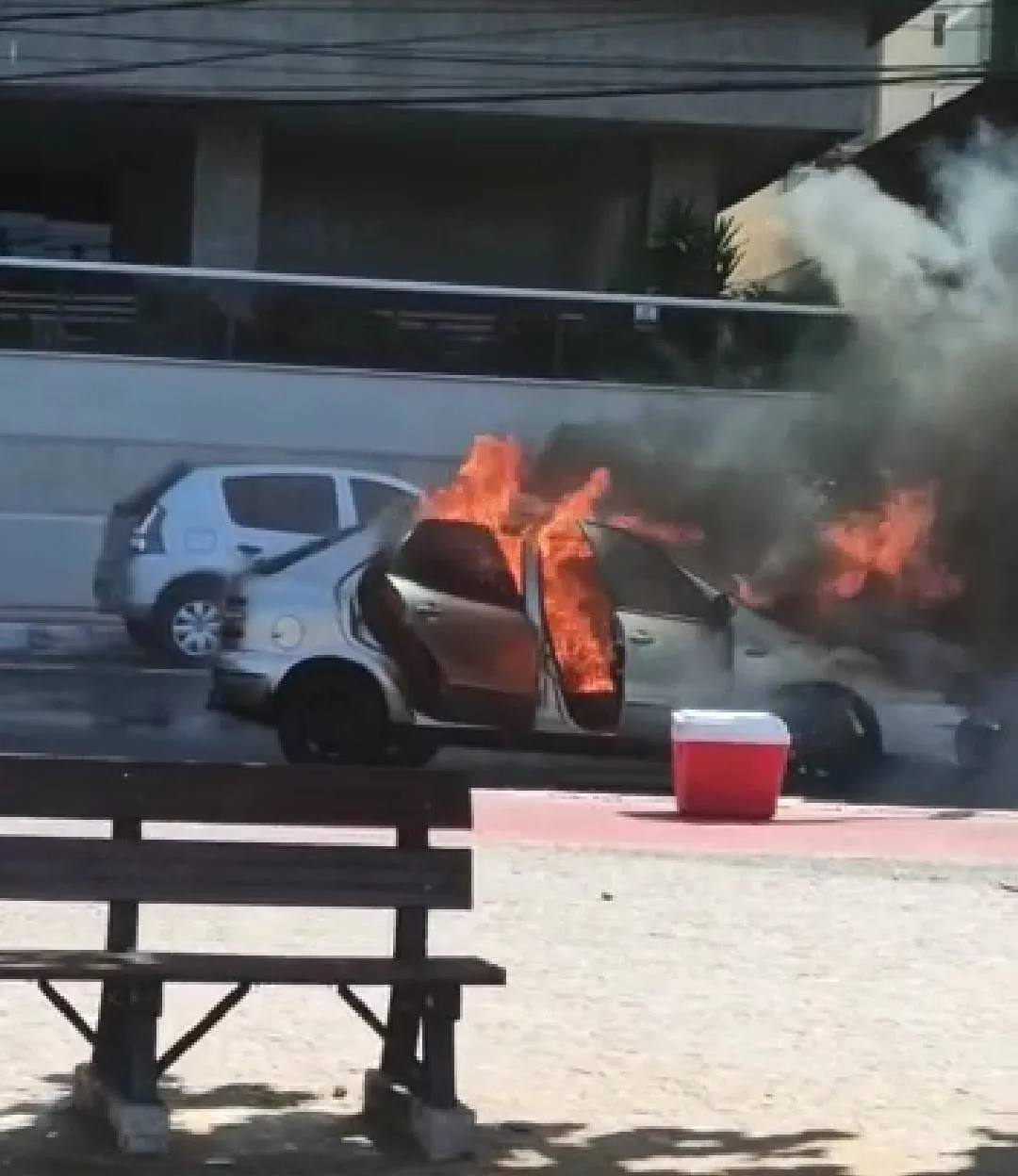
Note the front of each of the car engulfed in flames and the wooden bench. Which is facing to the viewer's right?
the car engulfed in flames

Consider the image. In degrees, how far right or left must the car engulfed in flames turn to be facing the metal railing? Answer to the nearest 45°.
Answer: approximately 135° to its left

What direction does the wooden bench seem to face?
toward the camera

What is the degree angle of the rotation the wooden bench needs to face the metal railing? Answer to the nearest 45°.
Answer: approximately 180°

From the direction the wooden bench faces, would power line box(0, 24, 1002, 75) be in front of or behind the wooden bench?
behind

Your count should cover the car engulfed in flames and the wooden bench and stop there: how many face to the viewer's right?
1

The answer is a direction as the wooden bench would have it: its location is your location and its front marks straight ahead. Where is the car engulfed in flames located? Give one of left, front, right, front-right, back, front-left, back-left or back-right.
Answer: back

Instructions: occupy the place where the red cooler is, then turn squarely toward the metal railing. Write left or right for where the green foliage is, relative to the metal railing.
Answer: right

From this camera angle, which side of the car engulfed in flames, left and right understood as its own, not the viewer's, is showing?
right

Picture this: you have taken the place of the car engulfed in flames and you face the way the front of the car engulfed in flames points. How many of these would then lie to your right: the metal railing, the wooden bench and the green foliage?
1

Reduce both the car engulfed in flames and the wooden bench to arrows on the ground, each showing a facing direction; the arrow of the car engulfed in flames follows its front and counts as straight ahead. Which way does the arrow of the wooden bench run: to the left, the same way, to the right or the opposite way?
to the right

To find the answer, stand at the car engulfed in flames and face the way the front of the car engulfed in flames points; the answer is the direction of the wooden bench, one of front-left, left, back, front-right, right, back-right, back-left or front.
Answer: right

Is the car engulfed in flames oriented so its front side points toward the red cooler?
no
